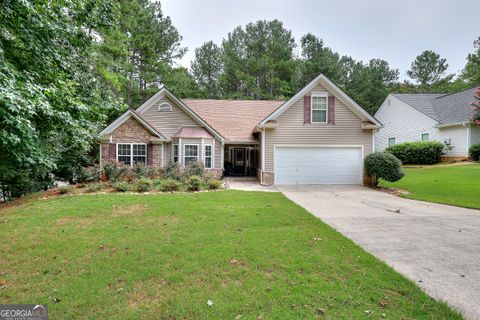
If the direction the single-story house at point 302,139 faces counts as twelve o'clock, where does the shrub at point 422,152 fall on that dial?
The shrub is roughly at 8 o'clock from the single-story house.

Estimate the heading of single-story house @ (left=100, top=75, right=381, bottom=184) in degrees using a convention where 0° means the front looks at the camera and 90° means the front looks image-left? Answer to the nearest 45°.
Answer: approximately 0°

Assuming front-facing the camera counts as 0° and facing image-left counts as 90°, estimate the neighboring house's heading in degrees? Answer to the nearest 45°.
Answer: approximately 315°

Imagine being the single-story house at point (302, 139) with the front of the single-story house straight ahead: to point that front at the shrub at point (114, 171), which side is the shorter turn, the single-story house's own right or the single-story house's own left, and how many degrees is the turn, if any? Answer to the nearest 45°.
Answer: approximately 90° to the single-story house's own right

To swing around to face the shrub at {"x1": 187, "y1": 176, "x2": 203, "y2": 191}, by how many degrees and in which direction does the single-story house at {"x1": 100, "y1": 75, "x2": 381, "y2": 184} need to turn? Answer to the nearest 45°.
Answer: approximately 45° to its right

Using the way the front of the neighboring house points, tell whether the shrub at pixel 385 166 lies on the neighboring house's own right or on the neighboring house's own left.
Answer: on the neighboring house's own right

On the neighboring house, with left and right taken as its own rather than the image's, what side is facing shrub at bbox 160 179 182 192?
right

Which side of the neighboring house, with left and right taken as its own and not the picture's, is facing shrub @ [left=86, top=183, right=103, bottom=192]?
right

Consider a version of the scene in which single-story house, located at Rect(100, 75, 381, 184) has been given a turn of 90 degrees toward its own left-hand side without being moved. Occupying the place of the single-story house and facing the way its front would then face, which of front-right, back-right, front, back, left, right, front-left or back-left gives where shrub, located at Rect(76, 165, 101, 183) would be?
back

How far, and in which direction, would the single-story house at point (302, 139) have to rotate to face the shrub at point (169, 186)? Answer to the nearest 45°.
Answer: approximately 45° to its right

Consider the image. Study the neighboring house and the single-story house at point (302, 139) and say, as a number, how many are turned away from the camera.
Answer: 0

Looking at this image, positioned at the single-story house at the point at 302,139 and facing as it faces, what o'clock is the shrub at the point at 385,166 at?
The shrub is roughly at 10 o'clock from the single-story house.

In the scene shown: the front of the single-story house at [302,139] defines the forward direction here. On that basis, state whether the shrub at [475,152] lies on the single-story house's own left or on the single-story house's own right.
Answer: on the single-story house's own left
